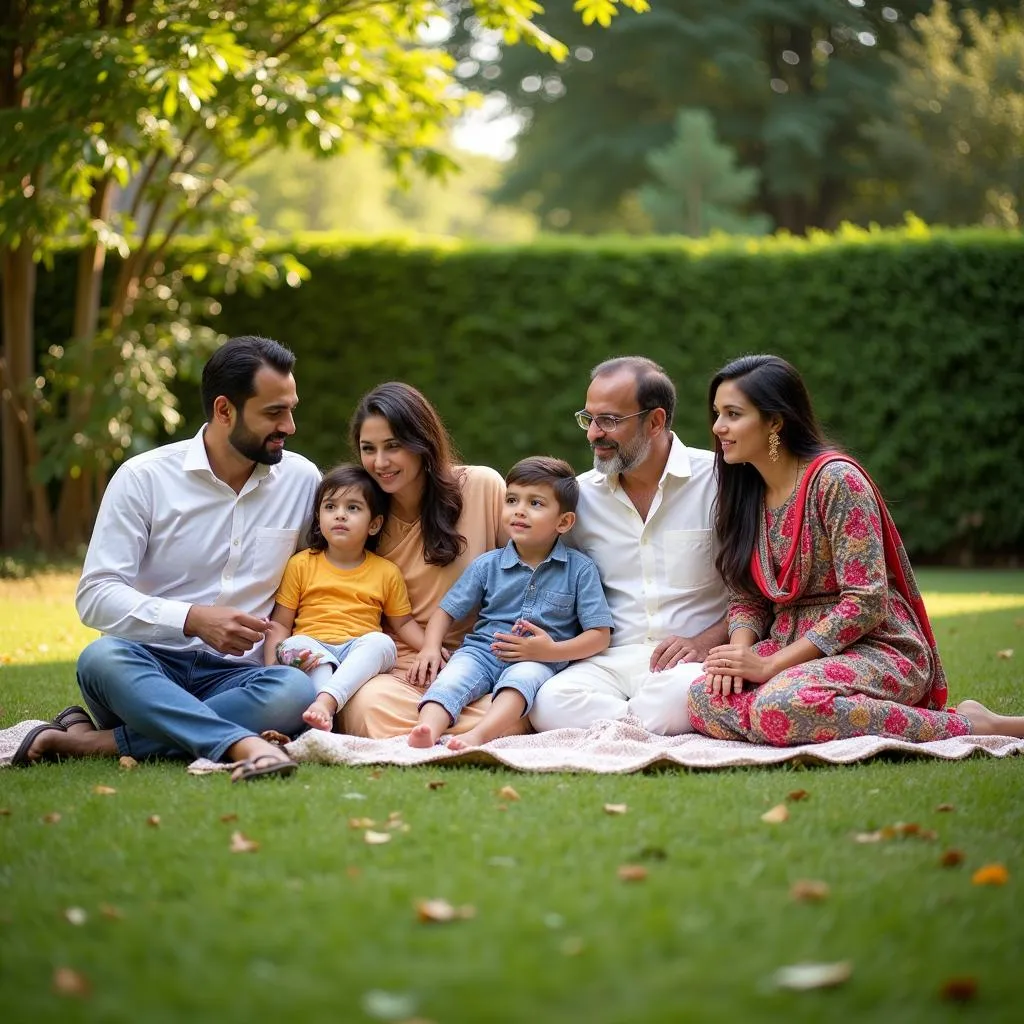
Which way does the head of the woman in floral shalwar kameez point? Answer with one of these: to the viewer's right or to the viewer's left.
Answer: to the viewer's left

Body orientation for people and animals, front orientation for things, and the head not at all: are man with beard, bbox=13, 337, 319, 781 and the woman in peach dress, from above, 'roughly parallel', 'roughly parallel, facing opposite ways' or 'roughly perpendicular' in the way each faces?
roughly perpendicular

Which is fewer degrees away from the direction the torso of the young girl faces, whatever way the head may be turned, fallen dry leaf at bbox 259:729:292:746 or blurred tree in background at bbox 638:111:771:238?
the fallen dry leaf

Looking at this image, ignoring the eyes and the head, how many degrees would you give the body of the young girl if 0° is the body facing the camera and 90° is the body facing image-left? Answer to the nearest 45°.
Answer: approximately 0°

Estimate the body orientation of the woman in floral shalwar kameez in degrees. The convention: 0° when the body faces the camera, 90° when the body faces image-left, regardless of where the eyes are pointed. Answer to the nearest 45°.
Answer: approximately 45°

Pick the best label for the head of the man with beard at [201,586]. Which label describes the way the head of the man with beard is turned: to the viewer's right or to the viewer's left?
to the viewer's right

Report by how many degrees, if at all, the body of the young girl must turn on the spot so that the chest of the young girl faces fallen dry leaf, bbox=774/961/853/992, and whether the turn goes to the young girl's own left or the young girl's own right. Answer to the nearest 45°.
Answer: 0° — they already face it

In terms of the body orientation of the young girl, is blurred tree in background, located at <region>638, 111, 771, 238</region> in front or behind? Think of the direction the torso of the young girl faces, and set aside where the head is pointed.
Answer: behind
